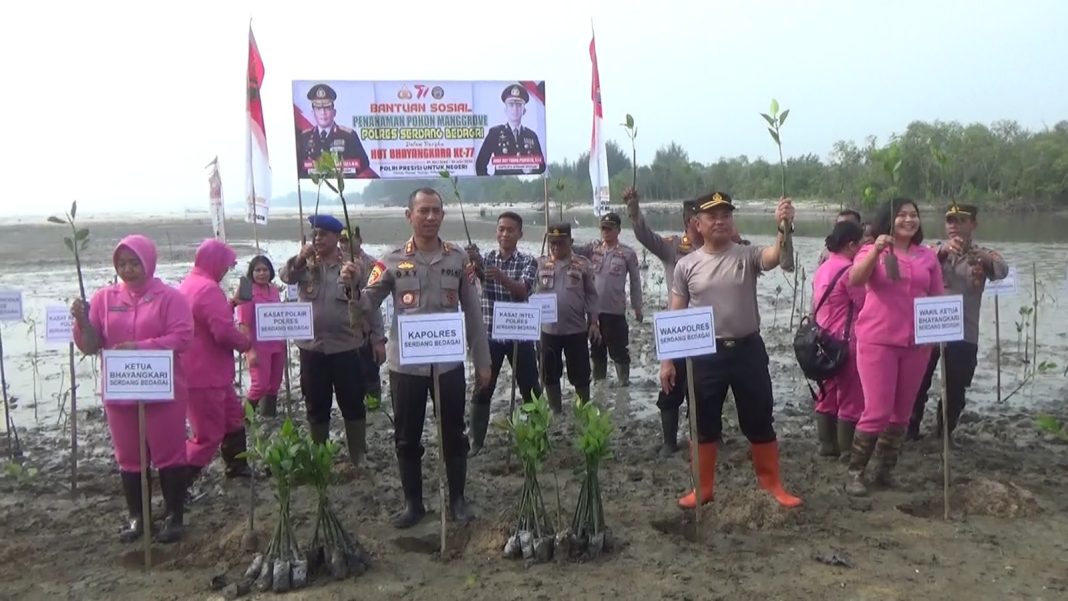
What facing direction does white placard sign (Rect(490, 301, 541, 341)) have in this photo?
toward the camera

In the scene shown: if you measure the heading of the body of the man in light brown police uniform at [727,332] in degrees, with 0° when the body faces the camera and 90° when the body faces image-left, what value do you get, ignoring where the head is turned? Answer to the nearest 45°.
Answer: approximately 0°

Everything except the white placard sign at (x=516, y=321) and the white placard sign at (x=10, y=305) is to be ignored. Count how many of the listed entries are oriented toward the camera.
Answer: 2

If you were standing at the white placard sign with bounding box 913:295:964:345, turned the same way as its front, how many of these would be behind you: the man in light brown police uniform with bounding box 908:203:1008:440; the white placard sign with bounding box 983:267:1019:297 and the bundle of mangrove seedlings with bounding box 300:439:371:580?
2

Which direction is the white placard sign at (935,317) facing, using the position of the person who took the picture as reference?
facing the viewer

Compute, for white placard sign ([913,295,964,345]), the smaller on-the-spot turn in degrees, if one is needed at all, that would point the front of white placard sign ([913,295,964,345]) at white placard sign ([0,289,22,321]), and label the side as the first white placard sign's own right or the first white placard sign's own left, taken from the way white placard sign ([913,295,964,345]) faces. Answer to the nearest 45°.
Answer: approximately 90° to the first white placard sign's own right

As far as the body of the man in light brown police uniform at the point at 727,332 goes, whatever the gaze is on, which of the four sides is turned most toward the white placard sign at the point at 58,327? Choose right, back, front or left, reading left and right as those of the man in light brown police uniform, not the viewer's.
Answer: right

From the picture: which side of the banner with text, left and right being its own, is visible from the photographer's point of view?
front
